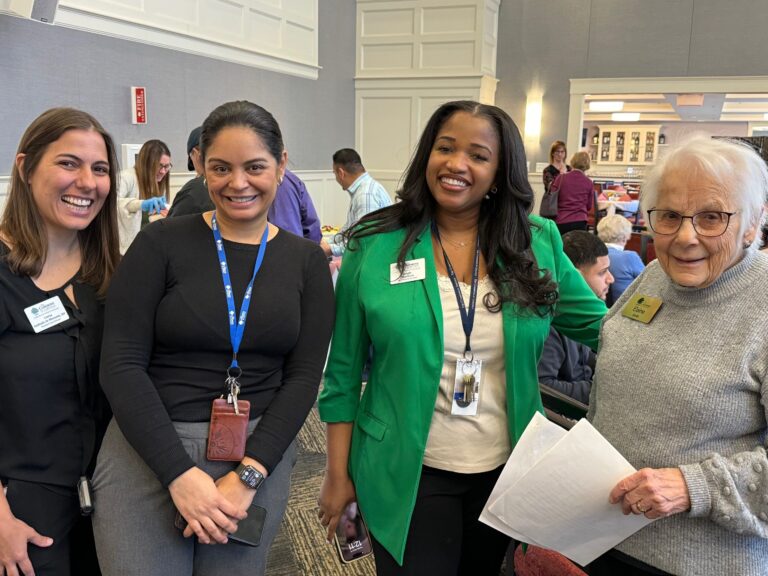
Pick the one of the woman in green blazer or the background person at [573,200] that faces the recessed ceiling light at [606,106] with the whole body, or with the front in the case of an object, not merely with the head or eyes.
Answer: the background person

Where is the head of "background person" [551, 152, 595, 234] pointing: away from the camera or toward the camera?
away from the camera

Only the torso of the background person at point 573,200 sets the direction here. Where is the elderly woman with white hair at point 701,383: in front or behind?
behind

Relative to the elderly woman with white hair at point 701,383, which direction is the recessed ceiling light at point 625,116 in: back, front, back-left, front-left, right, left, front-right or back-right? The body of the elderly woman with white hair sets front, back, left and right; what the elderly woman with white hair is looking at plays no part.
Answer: back-right

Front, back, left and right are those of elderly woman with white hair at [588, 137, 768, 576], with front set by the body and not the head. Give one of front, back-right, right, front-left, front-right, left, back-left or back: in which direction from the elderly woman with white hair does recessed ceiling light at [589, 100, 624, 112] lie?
back-right

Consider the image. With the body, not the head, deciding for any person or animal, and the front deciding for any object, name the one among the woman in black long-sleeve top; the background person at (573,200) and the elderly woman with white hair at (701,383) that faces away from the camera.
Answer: the background person

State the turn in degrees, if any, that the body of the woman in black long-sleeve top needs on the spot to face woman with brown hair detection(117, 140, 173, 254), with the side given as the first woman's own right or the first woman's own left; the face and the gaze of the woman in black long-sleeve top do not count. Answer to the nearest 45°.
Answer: approximately 180°

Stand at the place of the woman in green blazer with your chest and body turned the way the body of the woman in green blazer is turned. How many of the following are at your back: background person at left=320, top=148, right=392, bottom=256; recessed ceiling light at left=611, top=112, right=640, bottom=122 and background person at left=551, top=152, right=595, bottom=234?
3

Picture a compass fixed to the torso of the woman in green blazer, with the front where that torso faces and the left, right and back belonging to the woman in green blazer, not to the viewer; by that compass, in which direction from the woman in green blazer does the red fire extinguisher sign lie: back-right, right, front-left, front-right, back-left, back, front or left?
back-right

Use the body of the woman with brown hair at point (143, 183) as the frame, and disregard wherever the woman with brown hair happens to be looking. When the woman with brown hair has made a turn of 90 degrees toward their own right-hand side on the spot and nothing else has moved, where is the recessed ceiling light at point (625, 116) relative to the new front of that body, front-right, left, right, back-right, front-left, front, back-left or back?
back

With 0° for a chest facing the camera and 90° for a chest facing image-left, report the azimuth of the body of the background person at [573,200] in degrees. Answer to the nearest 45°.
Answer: approximately 180°
